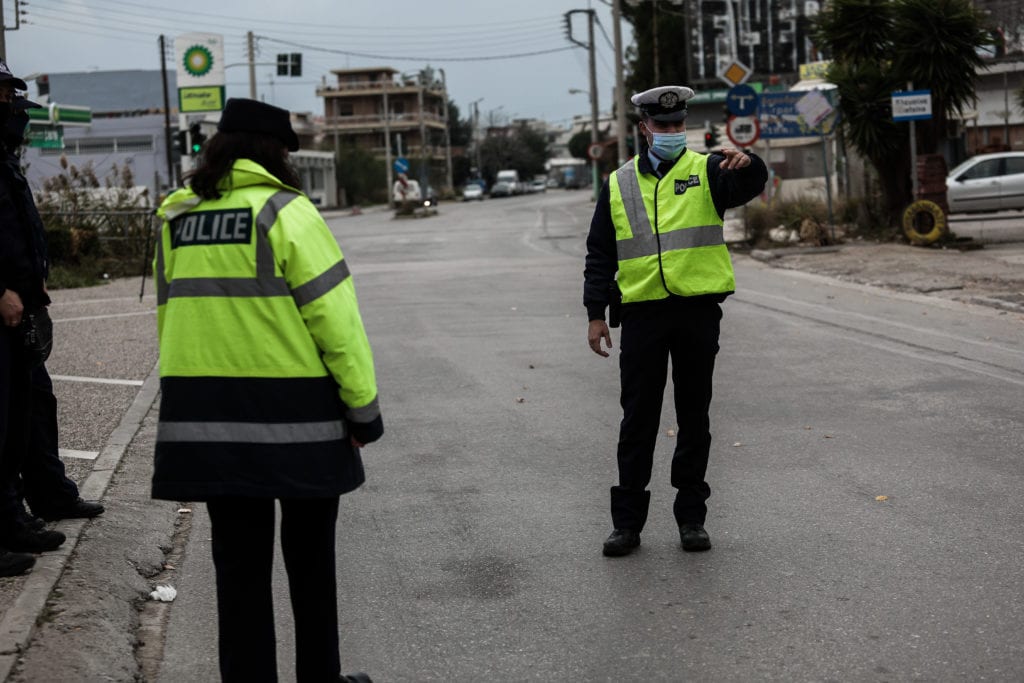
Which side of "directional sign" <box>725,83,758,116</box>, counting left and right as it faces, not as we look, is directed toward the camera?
front

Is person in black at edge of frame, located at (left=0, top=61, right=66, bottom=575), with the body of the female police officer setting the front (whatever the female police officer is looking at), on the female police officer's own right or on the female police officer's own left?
on the female police officer's own left

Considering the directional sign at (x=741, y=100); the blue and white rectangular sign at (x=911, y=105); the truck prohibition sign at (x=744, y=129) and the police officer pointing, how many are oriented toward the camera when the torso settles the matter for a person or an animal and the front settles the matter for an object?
4

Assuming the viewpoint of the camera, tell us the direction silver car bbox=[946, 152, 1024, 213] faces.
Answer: facing to the left of the viewer

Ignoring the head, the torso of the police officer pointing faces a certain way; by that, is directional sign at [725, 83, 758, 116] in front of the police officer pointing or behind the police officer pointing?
behind

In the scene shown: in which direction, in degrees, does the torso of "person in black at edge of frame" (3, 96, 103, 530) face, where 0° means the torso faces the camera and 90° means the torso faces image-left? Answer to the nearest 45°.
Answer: approximately 270°

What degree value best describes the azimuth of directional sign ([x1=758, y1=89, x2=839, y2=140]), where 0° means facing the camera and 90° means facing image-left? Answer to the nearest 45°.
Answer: approximately 0°

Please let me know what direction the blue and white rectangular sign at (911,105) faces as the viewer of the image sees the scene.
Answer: facing the viewer

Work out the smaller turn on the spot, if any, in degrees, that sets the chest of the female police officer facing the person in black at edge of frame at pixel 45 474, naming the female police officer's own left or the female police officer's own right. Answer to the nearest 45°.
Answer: approximately 45° to the female police officer's own left

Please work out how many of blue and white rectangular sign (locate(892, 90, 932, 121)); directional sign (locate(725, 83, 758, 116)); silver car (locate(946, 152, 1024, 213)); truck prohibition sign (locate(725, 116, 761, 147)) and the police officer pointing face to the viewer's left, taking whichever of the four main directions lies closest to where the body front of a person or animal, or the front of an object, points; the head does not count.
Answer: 1
